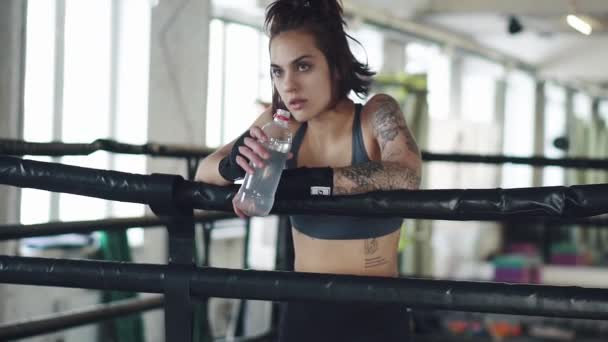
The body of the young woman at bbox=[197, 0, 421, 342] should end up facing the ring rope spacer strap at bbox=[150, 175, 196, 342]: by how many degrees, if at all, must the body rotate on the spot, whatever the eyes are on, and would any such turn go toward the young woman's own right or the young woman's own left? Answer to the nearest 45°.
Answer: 0° — they already face it

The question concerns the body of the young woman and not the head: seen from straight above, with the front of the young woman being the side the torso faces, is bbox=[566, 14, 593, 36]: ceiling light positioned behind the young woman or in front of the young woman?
behind

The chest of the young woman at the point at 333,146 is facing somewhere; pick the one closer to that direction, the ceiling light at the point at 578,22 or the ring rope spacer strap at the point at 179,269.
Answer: the ring rope spacer strap

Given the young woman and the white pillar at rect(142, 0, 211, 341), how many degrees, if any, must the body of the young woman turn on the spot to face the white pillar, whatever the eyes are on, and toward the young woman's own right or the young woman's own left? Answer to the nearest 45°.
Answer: approximately 135° to the young woman's own right

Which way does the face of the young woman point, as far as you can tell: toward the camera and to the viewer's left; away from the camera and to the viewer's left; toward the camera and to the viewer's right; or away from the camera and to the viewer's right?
toward the camera and to the viewer's left

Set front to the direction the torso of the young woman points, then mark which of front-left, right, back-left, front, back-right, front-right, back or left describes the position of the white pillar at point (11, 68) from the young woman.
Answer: right

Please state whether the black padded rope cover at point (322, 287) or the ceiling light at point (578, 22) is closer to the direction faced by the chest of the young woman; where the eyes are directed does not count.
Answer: the black padded rope cover

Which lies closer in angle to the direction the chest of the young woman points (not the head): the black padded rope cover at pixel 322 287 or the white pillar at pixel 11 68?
the black padded rope cover

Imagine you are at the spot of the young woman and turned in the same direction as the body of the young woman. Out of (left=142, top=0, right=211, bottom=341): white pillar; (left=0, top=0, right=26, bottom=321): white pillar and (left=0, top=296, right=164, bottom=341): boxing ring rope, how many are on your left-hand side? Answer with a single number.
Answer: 0
